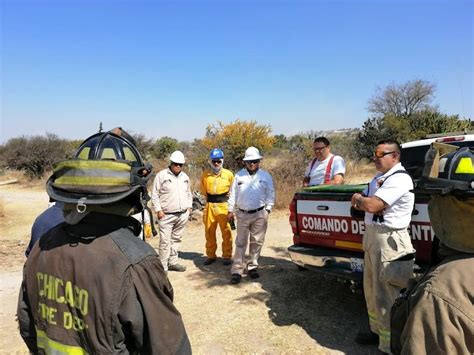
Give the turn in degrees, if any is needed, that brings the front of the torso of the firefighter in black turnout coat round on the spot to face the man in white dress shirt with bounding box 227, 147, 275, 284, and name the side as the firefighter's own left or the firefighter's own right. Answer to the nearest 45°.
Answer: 0° — they already face them

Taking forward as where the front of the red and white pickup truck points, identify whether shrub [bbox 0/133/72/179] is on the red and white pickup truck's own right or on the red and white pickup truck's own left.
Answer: on the red and white pickup truck's own left

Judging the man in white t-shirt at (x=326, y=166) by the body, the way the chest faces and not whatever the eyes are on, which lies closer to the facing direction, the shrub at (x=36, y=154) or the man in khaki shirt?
the man in khaki shirt

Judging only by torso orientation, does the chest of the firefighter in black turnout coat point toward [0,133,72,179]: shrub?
no

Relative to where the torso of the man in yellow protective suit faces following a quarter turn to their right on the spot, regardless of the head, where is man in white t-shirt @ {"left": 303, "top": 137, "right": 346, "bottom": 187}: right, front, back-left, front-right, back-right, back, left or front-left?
back-left

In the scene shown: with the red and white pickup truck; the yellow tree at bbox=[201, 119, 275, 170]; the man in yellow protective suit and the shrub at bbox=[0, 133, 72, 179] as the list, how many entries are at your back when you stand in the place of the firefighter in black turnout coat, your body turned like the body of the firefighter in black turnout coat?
0

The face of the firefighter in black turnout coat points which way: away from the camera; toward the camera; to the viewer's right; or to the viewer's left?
away from the camera

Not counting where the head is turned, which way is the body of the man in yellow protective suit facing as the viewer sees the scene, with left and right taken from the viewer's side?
facing the viewer

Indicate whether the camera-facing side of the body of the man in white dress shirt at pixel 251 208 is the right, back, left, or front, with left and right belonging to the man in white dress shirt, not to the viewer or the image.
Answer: front

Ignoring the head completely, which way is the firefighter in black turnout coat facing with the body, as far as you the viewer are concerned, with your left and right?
facing away from the viewer and to the right of the viewer

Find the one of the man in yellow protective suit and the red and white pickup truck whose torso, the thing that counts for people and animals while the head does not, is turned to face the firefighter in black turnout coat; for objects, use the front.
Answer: the man in yellow protective suit

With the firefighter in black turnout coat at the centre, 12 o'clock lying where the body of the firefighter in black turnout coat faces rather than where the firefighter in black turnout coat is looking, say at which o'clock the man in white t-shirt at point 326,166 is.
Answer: The man in white t-shirt is roughly at 12 o'clock from the firefighter in black turnout coat.

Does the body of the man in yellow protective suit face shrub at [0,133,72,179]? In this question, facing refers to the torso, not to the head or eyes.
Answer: no

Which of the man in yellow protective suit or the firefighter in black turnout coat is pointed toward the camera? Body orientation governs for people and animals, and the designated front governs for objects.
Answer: the man in yellow protective suit

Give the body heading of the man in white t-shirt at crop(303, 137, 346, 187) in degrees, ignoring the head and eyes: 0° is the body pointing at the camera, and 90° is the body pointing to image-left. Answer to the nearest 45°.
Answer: approximately 45°

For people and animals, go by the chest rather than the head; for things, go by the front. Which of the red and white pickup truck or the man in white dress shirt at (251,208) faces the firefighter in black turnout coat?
the man in white dress shirt

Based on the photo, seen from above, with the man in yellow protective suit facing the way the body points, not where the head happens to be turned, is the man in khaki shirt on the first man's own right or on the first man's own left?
on the first man's own right
